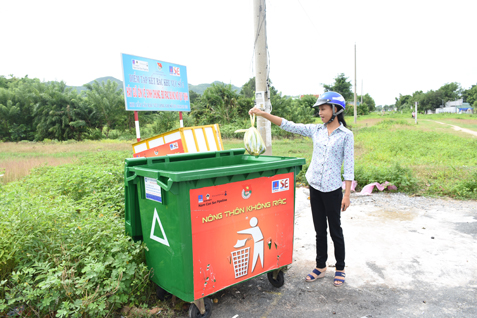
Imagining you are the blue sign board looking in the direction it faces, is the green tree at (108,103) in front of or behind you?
behind

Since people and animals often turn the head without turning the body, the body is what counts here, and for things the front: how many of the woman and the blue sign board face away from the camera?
0

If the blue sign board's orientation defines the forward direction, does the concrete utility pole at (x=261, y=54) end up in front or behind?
in front

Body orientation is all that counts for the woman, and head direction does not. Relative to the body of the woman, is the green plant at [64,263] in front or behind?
in front

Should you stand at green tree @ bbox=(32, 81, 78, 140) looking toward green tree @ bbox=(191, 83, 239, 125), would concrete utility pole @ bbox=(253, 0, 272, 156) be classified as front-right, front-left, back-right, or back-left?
front-right

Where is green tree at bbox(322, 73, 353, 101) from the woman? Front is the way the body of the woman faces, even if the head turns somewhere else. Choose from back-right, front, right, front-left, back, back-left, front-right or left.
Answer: back-right

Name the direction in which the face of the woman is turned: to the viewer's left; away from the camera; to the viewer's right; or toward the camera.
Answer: to the viewer's left

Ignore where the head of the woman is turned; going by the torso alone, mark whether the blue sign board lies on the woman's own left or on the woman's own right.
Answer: on the woman's own right

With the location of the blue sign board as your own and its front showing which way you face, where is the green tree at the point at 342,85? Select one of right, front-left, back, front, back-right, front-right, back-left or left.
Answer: left

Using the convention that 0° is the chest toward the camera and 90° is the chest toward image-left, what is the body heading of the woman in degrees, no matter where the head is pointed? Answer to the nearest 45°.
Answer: approximately 45°

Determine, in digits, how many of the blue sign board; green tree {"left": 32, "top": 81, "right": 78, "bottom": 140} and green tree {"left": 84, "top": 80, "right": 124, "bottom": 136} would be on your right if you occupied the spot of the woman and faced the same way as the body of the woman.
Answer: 3

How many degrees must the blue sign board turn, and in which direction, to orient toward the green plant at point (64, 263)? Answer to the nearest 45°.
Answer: approximately 45° to its right

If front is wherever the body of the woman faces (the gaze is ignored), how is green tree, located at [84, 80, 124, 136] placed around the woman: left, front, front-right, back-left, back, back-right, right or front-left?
right
